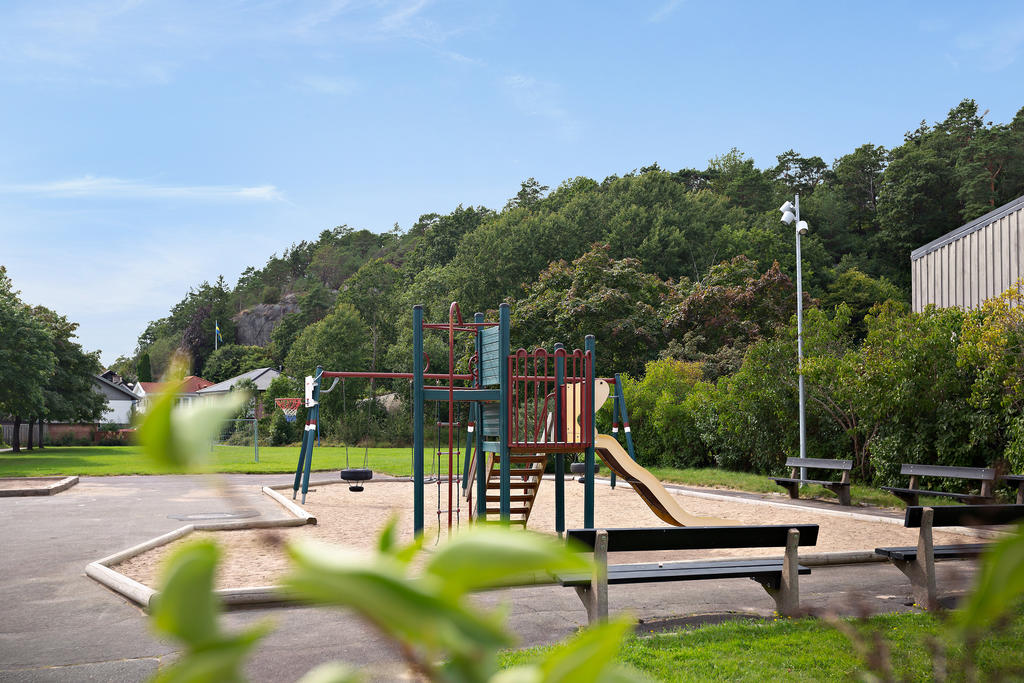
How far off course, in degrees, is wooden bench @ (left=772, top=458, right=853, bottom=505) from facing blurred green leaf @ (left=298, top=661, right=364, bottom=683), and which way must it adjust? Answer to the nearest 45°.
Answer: approximately 45° to its left

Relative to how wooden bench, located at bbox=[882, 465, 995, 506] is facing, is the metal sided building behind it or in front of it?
behind

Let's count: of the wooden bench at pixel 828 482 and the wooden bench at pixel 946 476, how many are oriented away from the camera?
0

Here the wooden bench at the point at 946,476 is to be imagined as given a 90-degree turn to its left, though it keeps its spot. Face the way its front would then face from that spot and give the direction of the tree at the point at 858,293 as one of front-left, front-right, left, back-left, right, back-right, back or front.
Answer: back-left

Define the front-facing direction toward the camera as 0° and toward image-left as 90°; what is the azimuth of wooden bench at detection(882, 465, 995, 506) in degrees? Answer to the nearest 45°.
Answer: approximately 45°

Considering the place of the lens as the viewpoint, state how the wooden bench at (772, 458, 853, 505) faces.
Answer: facing the viewer and to the left of the viewer

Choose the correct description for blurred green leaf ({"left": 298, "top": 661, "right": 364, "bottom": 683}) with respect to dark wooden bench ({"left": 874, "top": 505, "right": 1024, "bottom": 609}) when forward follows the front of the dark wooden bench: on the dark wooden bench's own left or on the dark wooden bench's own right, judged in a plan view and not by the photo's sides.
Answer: on the dark wooden bench's own left

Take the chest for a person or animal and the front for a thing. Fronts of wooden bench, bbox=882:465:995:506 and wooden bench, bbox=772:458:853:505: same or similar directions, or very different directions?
same or similar directions

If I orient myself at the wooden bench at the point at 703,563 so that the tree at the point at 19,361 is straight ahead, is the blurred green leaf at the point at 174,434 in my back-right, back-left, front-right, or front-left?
back-left

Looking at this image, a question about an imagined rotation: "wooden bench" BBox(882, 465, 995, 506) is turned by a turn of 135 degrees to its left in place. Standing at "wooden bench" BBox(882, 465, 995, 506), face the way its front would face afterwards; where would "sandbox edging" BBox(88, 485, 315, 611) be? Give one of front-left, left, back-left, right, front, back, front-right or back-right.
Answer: back-right

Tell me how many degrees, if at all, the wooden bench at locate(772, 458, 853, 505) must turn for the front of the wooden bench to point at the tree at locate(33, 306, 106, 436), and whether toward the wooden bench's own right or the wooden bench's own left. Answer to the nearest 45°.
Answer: approximately 90° to the wooden bench's own right

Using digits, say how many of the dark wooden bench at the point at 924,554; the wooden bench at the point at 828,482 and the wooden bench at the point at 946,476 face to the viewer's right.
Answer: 0

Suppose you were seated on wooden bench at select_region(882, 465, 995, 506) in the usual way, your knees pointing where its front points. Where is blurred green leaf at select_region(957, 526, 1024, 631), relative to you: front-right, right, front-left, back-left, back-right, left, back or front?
front-left

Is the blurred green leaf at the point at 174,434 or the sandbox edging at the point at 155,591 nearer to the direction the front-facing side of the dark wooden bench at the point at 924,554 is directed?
the sandbox edging

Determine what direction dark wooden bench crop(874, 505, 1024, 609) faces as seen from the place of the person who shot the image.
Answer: facing away from the viewer and to the left of the viewer
